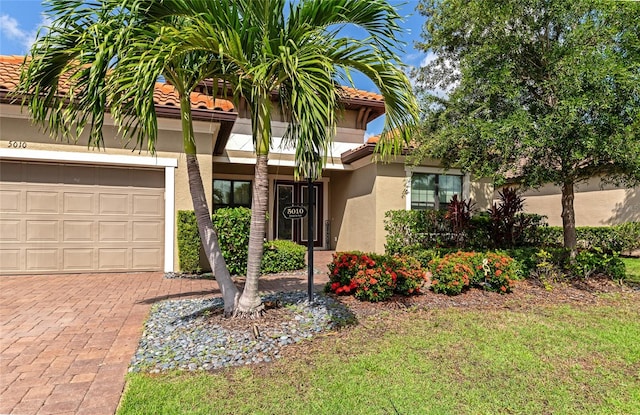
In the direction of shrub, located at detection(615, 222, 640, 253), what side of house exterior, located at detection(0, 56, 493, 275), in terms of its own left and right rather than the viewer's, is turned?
left

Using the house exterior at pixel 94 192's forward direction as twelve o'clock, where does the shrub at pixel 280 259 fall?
The shrub is roughly at 9 o'clock from the house exterior.

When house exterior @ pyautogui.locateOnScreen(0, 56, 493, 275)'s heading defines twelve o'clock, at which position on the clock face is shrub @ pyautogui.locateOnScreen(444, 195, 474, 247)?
The shrub is roughly at 9 o'clock from the house exterior.

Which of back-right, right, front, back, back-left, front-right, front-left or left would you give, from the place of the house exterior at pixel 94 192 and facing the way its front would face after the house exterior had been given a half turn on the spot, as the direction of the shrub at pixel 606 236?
right

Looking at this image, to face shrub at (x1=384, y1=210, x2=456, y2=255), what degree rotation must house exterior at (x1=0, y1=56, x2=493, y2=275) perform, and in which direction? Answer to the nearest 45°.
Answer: approximately 90° to its left

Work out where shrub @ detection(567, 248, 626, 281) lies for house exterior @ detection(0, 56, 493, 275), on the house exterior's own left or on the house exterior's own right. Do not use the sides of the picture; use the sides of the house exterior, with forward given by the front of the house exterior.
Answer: on the house exterior's own left

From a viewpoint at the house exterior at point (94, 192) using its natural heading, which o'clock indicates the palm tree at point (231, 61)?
The palm tree is roughly at 11 o'clock from the house exterior.

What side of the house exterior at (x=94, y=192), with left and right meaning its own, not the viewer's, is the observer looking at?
front

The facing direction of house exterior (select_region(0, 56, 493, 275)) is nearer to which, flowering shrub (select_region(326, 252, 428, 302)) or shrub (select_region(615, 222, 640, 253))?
the flowering shrub

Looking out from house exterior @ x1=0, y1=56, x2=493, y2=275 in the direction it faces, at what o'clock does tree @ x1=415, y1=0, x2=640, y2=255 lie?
The tree is roughly at 10 o'clock from the house exterior.

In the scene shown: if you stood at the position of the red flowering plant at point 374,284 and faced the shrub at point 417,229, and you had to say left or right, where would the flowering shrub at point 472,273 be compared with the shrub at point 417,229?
right

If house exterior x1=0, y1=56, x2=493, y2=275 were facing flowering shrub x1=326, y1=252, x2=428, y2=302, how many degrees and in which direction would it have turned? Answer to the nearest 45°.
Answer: approximately 45° to its left

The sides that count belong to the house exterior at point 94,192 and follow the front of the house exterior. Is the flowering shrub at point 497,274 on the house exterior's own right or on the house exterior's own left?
on the house exterior's own left

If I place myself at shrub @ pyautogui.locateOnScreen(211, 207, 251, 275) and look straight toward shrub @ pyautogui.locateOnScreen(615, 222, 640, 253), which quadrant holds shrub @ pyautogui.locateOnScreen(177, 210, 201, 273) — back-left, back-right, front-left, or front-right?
back-left
